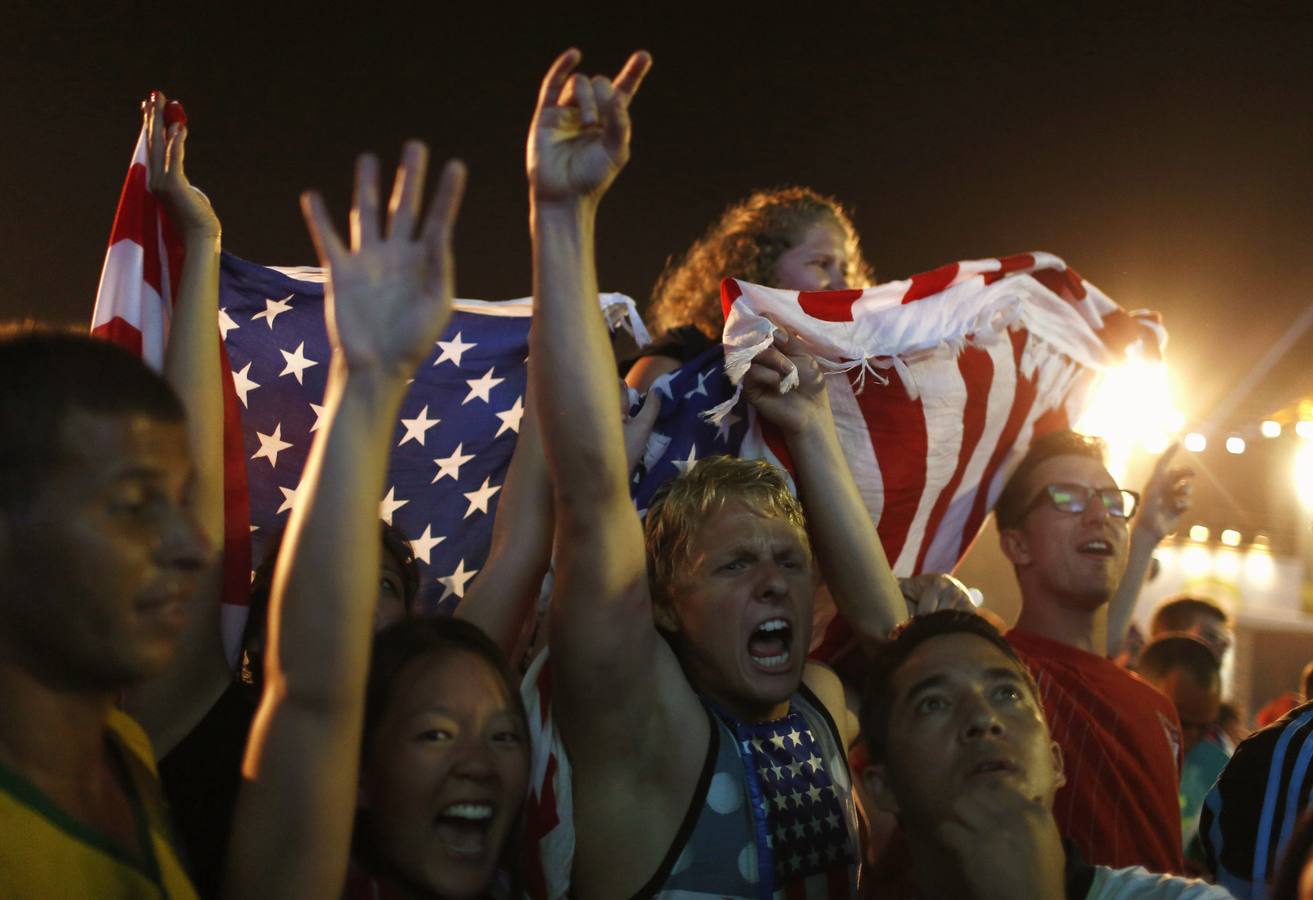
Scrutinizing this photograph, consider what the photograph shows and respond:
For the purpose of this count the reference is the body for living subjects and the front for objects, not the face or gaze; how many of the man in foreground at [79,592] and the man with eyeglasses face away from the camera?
0

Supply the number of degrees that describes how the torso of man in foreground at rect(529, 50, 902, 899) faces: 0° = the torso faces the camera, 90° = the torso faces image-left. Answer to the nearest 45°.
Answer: approximately 315°

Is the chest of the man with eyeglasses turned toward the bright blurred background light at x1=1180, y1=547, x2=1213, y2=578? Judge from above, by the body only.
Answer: no

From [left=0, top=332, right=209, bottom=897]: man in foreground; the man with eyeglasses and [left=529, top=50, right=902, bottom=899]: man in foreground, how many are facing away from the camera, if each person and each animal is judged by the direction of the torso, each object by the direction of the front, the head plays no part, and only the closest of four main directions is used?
0

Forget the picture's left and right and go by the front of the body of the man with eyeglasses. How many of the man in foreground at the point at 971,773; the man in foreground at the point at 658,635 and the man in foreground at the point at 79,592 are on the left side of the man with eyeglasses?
0

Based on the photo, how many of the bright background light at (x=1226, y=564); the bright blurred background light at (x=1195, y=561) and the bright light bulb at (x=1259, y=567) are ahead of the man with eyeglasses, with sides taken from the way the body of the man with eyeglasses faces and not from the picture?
0

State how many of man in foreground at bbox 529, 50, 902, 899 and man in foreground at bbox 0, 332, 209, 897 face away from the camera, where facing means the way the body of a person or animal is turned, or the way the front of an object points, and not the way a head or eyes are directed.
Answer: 0

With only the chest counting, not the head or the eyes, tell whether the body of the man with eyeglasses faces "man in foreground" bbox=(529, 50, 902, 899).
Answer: no

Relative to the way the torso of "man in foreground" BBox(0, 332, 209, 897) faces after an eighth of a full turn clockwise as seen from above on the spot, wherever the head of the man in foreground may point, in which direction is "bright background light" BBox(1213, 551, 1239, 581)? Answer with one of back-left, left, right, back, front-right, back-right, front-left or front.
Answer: back-left

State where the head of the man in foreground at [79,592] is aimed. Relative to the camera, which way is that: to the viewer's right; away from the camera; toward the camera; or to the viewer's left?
to the viewer's right

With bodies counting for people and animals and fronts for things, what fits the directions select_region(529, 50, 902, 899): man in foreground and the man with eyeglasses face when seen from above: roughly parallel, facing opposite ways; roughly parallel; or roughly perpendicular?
roughly parallel

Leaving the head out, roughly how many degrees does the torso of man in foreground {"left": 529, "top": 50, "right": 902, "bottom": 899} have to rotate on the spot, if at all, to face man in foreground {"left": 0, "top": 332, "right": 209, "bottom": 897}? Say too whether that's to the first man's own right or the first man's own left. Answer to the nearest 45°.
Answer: approximately 90° to the first man's own right

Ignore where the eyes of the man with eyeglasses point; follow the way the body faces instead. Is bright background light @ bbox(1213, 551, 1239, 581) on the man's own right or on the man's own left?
on the man's own left

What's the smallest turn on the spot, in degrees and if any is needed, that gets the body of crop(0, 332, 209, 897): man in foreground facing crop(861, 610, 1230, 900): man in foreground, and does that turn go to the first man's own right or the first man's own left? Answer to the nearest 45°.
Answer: approximately 45° to the first man's own left

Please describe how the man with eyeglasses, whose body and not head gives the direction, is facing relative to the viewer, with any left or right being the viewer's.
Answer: facing the viewer and to the right of the viewer
